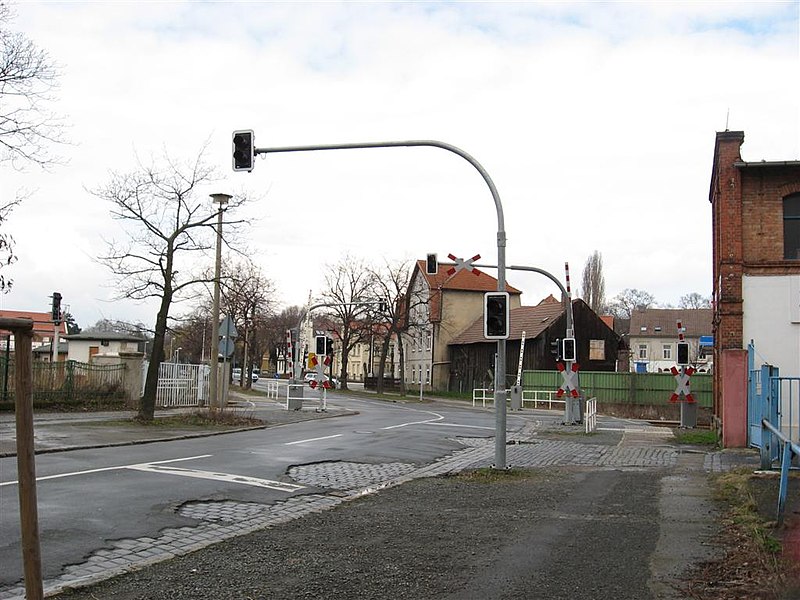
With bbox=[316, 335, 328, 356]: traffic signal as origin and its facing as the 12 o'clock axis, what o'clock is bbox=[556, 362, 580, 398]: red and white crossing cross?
The red and white crossing cross is roughly at 10 o'clock from the traffic signal.

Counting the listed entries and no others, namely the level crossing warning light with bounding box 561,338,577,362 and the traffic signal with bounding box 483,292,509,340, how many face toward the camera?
2

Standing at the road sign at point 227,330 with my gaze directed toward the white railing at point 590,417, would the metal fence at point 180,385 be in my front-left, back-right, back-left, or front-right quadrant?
back-left

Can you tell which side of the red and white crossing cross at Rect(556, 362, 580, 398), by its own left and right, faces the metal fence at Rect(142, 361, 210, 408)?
right

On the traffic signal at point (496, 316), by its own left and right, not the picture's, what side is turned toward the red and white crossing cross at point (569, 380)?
back

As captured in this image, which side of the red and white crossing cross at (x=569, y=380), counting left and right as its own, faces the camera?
front

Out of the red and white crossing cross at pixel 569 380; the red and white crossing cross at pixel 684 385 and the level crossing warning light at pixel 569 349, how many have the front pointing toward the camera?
3

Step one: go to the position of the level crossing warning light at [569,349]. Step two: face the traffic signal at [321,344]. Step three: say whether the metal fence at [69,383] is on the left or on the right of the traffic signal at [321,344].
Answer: left

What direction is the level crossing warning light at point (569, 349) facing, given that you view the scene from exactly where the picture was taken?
facing the viewer

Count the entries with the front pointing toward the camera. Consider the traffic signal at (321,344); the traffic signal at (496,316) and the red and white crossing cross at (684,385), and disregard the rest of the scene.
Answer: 3

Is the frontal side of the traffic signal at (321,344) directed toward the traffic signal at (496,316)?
yes
